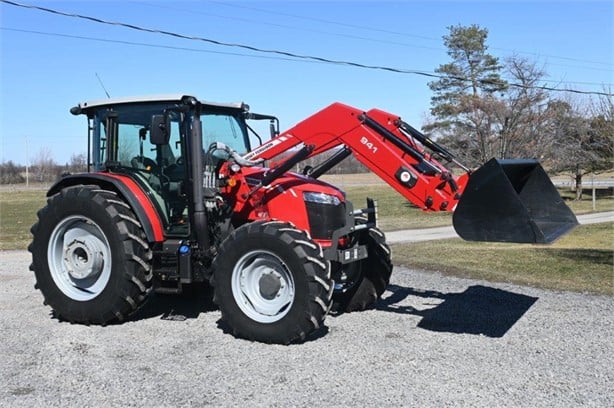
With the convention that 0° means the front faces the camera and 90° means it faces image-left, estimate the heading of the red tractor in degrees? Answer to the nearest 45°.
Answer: approximately 315°

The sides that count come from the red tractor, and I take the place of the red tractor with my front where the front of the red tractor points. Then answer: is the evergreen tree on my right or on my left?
on my left
